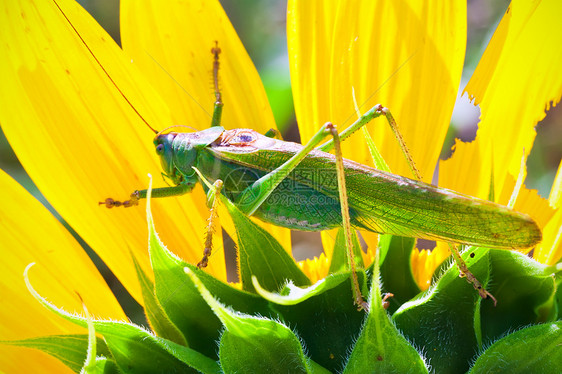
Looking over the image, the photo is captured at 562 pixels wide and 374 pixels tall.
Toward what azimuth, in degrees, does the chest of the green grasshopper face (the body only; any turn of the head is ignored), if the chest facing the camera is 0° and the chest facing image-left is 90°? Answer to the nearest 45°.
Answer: approximately 90°
